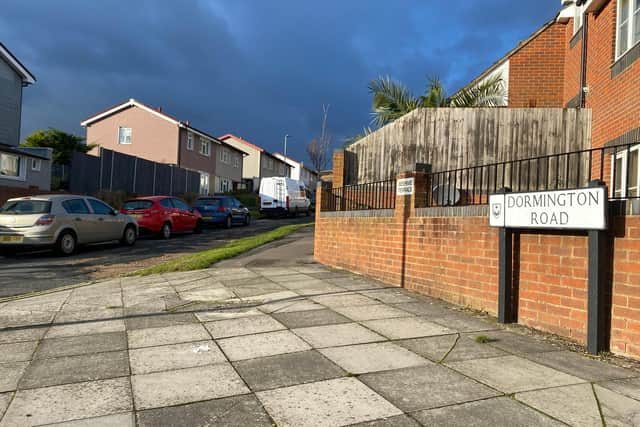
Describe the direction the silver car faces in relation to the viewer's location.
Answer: facing away from the viewer and to the right of the viewer

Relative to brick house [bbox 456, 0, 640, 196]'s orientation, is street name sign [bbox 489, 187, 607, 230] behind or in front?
in front

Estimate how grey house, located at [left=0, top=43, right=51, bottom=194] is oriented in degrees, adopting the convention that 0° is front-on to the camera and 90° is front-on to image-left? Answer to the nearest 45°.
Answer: approximately 315°

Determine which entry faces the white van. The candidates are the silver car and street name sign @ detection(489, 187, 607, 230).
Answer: the silver car

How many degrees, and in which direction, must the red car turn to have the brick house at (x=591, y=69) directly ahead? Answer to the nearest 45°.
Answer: approximately 90° to its right

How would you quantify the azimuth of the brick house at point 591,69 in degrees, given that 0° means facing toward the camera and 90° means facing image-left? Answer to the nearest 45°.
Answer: approximately 45°

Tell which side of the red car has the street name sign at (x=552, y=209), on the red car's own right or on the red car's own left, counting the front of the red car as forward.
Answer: on the red car's own right

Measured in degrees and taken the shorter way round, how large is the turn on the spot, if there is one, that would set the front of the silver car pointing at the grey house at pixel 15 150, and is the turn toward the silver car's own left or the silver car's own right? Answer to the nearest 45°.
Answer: approximately 45° to the silver car's own left

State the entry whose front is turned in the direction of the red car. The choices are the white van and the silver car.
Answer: the silver car

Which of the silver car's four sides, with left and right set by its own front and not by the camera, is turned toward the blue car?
front

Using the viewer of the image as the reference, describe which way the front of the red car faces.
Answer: facing away from the viewer and to the right of the viewer

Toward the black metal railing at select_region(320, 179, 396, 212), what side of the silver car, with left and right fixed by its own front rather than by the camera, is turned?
right

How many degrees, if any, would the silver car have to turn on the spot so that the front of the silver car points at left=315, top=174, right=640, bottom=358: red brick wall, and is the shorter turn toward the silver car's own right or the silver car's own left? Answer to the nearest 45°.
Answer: approximately 90° to the silver car's own right

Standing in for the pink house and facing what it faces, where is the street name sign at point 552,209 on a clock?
The street name sign is roughly at 1 o'clock from the pink house.

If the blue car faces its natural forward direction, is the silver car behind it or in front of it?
behind
